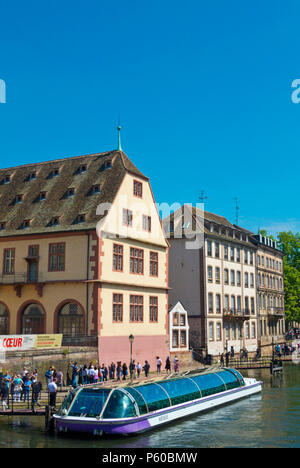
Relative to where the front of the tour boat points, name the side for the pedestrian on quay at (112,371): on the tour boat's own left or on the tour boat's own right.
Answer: on the tour boat's own right

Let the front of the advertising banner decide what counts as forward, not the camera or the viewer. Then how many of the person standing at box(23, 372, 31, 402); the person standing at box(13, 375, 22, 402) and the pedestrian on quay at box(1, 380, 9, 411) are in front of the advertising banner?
3

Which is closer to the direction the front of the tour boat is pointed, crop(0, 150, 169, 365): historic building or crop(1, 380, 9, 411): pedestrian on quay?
the pedestrian on quay

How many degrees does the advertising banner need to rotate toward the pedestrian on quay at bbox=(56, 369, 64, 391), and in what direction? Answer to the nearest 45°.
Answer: approximately 45° to its left

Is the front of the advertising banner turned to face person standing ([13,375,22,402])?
yes

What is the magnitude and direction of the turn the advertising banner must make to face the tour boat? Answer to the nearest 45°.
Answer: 0° — it already faces it

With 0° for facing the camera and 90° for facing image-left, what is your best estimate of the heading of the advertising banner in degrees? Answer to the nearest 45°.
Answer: approximately 0°

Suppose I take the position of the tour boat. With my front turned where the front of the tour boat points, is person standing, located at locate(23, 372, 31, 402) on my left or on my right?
on my right

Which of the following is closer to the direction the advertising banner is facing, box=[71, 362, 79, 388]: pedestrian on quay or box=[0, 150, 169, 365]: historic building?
the pedestrian on quay

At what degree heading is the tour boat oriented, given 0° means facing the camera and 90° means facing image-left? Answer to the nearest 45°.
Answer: approximately 45°
